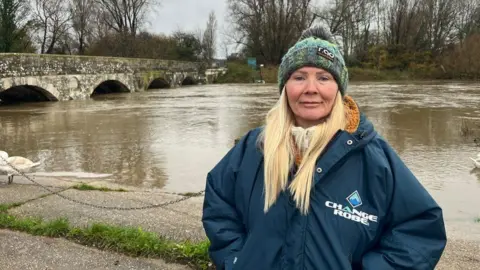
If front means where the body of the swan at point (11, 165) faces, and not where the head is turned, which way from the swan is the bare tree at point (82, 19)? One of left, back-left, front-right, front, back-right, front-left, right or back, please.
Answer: right

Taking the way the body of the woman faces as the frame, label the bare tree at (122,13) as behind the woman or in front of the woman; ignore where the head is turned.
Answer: behind

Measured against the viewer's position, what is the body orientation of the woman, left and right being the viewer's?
facing the viewer

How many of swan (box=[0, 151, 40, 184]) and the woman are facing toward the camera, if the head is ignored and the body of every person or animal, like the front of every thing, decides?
1

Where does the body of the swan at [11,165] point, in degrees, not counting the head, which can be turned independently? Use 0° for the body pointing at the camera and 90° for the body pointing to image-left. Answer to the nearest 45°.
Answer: approximately 90°

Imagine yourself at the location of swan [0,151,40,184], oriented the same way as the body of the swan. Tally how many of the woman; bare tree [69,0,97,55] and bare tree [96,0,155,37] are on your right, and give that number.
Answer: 2

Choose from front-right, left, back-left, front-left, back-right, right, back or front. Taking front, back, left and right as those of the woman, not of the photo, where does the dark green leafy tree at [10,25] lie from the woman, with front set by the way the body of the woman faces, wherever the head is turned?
back-right

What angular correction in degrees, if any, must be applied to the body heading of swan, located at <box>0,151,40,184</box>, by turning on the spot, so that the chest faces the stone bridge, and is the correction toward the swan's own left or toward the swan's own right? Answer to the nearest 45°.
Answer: approximately 90° to the swan's own right

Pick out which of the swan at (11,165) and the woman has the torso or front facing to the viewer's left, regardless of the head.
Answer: the swan

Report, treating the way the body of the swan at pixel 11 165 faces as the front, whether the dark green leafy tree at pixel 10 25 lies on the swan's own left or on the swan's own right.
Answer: on the swan's own right

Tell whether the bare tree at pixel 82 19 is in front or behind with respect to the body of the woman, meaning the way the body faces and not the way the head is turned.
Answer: behind
